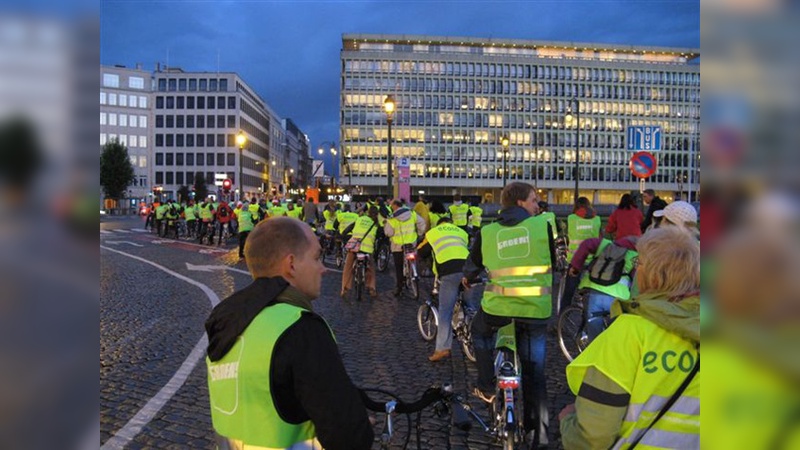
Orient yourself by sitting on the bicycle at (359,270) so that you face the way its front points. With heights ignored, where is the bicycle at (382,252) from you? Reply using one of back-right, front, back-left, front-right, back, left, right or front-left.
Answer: front

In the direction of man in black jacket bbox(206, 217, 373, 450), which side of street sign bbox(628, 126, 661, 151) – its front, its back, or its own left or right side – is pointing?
front

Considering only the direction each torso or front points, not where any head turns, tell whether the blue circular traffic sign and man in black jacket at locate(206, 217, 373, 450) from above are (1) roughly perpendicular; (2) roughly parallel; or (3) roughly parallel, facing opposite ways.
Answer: roughly parallel, facing opposite ways

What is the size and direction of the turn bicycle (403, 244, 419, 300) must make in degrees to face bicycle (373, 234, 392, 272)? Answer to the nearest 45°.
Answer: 0° — it already faces it

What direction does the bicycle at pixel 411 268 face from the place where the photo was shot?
facing away from the viewer

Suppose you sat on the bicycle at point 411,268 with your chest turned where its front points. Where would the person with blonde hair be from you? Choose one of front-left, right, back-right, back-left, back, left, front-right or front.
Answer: back

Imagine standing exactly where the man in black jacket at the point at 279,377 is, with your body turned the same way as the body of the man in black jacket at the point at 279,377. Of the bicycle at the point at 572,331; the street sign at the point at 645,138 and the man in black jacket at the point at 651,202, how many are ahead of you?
3

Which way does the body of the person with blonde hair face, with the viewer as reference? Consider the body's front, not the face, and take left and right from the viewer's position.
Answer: facing away from the viewer and to the left of the viewer

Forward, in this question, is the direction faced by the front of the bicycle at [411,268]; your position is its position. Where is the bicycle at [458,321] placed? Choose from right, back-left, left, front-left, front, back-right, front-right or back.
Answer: back

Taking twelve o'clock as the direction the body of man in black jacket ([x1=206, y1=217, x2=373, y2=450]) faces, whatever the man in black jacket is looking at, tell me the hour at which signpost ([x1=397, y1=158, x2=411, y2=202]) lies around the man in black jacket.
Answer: The signpost is roughly at 11 o'clock from the man in black jacket.

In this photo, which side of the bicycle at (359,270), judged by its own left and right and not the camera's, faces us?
back

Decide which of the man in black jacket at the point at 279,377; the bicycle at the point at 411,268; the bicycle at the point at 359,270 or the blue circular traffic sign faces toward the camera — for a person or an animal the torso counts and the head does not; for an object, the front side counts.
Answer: the blue circular traffic sign

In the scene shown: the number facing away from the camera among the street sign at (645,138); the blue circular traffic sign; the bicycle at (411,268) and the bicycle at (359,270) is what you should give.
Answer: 2

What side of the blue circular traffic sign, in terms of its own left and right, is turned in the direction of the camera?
front

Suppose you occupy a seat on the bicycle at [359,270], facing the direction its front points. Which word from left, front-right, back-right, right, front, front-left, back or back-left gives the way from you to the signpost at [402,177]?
front

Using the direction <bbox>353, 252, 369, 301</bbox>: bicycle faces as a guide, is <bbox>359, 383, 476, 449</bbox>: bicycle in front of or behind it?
behind
